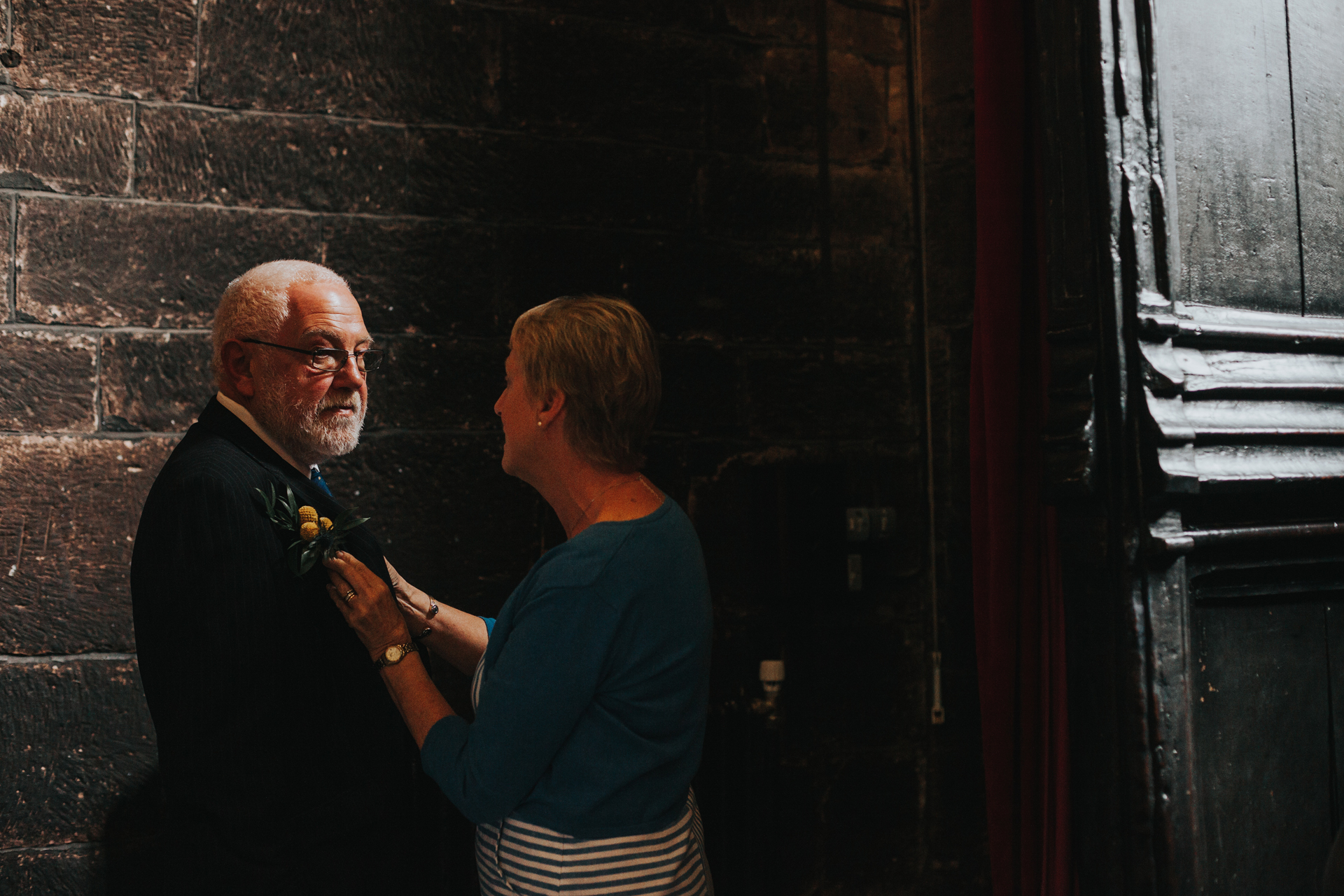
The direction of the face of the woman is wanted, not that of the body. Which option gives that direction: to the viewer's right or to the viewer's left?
to the viewer's left

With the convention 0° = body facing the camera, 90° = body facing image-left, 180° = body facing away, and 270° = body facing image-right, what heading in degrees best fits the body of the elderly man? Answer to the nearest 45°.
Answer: approximately 270°

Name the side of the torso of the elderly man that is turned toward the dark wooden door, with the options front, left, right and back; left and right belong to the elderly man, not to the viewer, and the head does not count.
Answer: front
